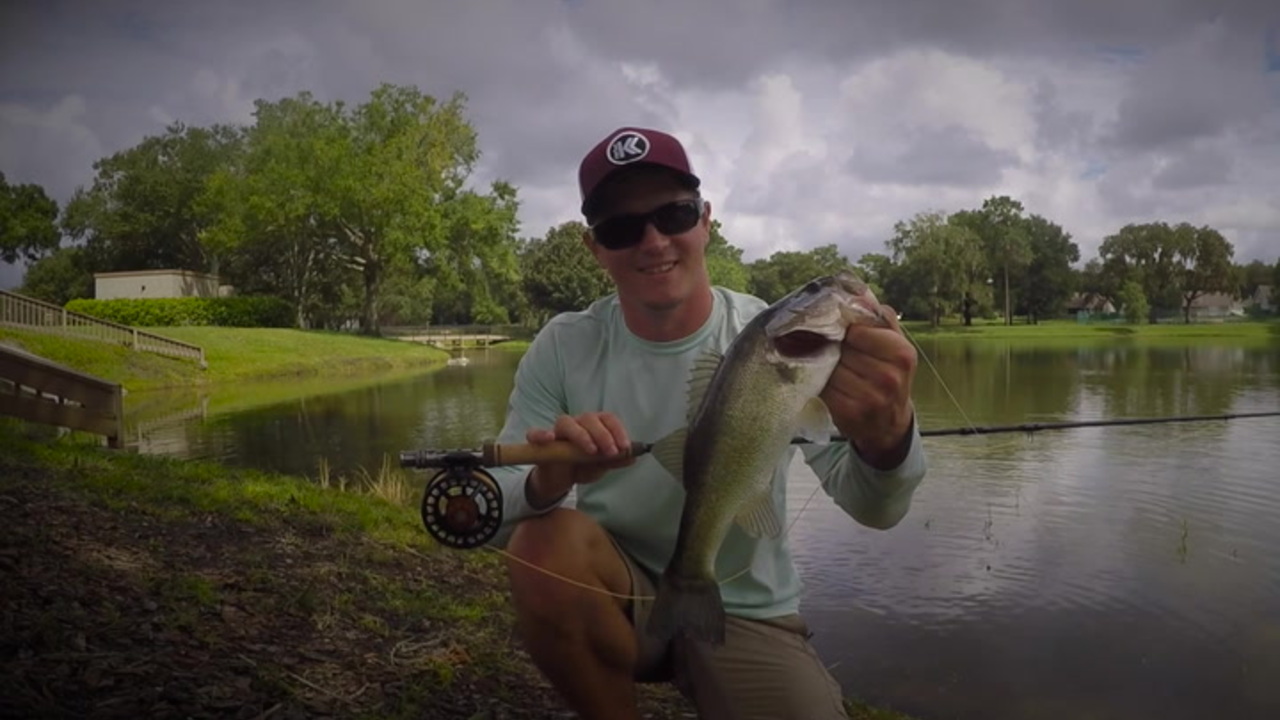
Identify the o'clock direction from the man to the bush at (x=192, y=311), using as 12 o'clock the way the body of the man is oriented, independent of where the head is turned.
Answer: The bush is roughly at 5 o'clock from the man.

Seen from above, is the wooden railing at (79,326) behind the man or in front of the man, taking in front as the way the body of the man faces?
behind

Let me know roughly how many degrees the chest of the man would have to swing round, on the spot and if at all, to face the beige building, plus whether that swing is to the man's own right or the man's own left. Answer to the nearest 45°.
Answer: approximately 135° to the man's own right

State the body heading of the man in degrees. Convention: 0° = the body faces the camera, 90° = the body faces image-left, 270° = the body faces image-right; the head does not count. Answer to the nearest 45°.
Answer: approximately 0°

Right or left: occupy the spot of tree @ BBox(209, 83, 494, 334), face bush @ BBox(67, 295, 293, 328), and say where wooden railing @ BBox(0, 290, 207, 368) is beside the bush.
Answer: left

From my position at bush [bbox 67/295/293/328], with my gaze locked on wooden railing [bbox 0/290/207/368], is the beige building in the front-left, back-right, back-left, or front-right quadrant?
back-right

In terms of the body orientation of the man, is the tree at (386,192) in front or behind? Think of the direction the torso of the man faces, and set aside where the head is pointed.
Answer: behind
